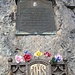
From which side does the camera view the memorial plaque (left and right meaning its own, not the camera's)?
front
